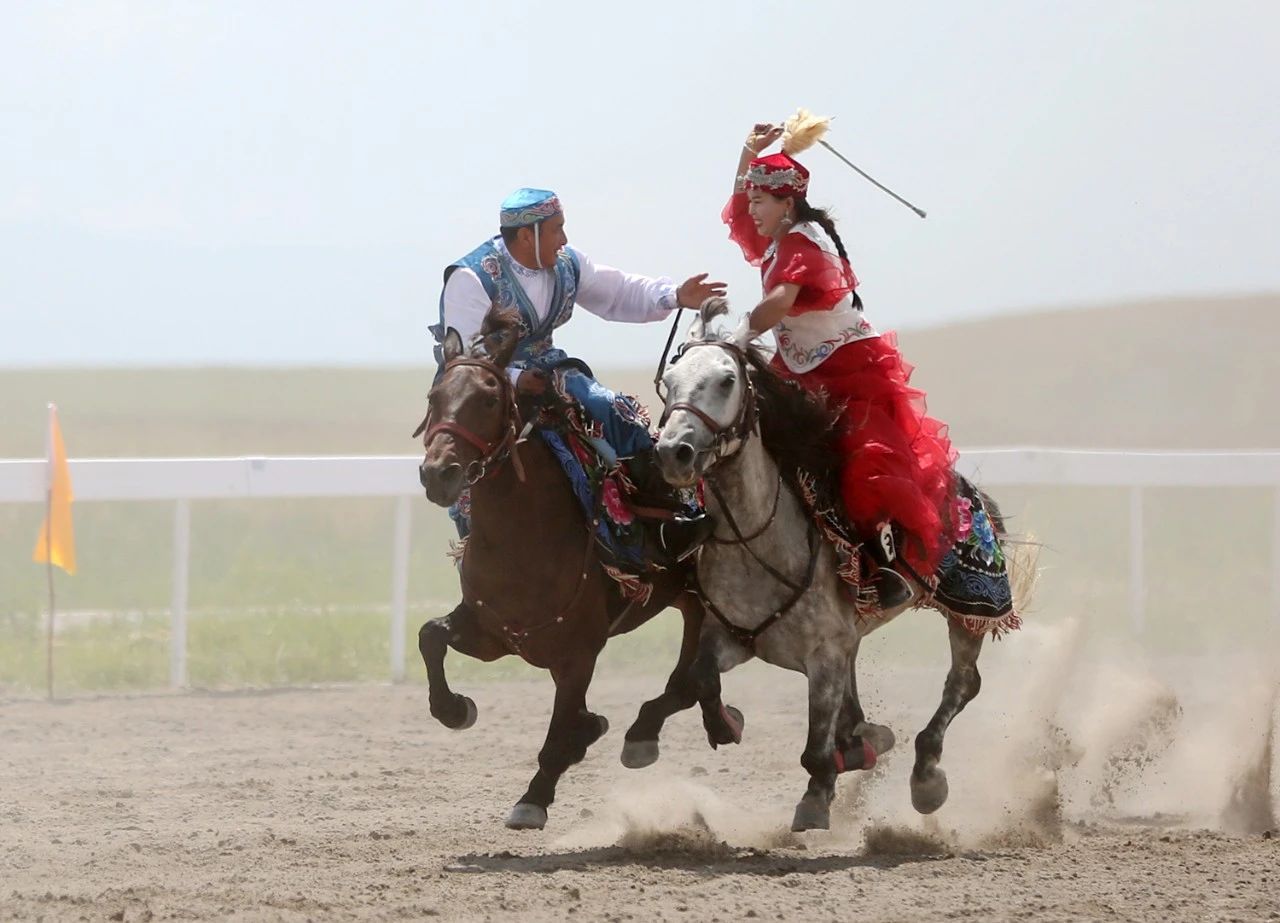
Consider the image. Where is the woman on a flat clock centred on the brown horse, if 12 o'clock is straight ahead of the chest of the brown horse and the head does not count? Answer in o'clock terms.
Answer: The woman is roughly at 7 o'clock from the brown horse.

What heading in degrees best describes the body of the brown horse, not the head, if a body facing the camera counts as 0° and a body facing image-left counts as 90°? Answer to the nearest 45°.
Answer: approximately 45°

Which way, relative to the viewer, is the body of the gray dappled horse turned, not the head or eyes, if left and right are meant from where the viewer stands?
facing the viewer and to the left of the viewer

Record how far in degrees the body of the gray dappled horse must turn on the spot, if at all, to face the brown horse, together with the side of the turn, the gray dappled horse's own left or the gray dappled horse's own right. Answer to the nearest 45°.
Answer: approximately 45° to the gray dappled horse's own right

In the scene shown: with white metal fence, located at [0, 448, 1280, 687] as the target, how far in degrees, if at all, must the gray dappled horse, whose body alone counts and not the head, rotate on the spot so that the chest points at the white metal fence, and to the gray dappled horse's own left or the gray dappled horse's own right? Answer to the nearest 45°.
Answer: approximately 90° to the gray dappled horse's own right

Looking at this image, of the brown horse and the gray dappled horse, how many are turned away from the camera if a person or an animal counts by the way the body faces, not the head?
0

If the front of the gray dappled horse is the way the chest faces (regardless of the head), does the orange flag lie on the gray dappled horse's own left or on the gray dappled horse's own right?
on the gray dappled horse's own right
